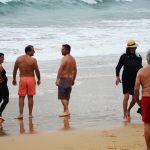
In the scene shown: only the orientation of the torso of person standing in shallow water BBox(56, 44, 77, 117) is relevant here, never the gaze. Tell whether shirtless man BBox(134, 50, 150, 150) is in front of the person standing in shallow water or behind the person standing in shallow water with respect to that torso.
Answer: behind

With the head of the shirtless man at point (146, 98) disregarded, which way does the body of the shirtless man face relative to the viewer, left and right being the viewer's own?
facing away from the viewer

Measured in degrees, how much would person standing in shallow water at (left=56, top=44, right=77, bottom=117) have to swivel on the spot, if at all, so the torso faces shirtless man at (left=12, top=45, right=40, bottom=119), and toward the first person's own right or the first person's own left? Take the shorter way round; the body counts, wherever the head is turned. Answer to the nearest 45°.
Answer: approximately 45° to the first person's own left

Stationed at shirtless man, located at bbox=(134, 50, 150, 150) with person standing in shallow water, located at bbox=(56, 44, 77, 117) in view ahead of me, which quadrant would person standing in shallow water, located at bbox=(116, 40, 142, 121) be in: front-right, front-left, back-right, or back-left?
front-right

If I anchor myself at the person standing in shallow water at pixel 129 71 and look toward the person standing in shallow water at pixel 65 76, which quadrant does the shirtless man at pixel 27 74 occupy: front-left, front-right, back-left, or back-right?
front-left

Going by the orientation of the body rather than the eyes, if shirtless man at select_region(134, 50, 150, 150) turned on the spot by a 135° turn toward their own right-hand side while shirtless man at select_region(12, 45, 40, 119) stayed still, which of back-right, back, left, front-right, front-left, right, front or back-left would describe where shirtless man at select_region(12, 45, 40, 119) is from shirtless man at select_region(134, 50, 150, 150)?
back

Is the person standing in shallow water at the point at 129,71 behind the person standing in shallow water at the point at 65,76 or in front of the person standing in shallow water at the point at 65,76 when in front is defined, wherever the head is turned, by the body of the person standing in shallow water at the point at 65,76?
behind

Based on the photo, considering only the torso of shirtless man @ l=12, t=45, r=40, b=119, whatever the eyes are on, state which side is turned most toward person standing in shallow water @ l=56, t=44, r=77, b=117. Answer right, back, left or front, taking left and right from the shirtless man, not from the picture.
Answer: right

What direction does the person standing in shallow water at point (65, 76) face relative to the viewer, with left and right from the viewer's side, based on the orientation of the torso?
facing away from the viewer and to the left of the viewer

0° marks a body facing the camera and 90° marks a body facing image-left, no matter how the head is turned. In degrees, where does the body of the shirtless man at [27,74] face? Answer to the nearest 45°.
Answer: approximately 180°

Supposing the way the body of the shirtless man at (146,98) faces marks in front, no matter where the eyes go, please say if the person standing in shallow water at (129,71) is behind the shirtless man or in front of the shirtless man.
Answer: in front
